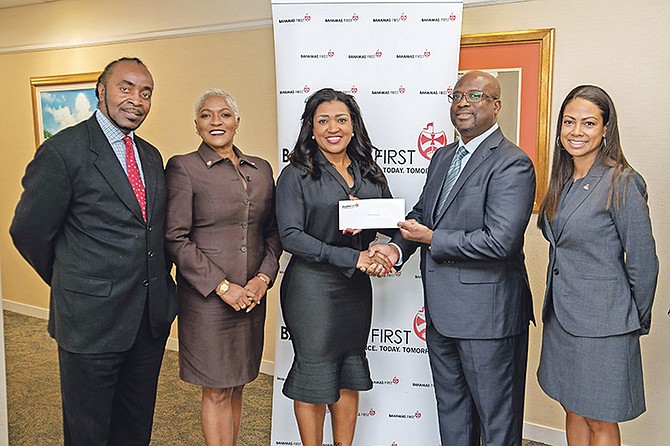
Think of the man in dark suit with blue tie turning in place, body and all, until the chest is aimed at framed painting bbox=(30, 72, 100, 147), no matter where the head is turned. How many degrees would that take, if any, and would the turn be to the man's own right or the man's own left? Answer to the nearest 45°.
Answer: approximately 90° to the man's own right

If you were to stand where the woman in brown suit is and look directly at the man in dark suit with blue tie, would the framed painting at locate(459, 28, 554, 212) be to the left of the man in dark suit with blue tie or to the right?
left

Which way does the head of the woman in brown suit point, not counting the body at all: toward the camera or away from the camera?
toward the camera

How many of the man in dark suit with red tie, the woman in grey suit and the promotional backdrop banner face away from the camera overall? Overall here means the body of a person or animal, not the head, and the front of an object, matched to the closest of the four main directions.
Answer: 0

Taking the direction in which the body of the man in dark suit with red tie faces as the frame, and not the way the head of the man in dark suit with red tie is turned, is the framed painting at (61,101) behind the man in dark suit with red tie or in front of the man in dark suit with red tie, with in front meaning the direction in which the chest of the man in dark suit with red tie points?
behind

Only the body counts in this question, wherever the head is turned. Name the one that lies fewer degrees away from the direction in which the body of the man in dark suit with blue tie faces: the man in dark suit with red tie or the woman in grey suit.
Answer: the man in dark suit with red tie

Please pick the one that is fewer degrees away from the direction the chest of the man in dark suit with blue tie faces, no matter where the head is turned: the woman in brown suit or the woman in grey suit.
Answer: the woman in brown suit

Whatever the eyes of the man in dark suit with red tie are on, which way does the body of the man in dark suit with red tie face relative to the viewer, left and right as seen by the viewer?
facing the viewer and to the right of the viewer

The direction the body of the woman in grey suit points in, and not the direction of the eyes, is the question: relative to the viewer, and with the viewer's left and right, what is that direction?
facing the viewer and to the left of the viewer

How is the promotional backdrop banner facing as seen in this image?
toward the camera

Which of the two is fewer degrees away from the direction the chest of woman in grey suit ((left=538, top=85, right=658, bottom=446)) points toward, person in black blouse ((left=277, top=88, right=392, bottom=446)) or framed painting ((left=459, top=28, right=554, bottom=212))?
the person in black blouse

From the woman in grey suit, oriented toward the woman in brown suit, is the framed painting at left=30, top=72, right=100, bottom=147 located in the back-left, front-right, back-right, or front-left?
front-right

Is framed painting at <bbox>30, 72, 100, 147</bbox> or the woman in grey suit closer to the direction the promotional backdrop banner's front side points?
the woman in grey suit

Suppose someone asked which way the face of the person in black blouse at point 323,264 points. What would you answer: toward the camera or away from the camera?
toward the camera

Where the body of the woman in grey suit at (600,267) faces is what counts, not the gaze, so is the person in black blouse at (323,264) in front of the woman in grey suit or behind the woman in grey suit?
in front
